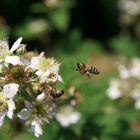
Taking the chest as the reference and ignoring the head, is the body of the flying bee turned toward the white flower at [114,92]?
no

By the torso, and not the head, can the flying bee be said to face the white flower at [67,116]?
no

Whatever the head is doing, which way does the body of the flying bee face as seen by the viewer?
to the viewer's left
